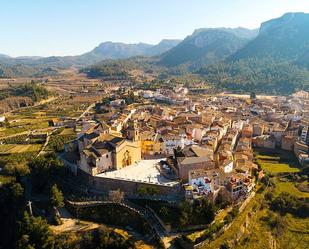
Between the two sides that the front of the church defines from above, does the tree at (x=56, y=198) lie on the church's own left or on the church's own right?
on the church's own right

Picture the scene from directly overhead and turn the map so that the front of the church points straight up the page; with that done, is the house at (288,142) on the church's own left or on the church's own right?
on the church's own left

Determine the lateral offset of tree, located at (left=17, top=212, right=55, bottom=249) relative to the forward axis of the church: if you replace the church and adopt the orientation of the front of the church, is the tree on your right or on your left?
on your right
